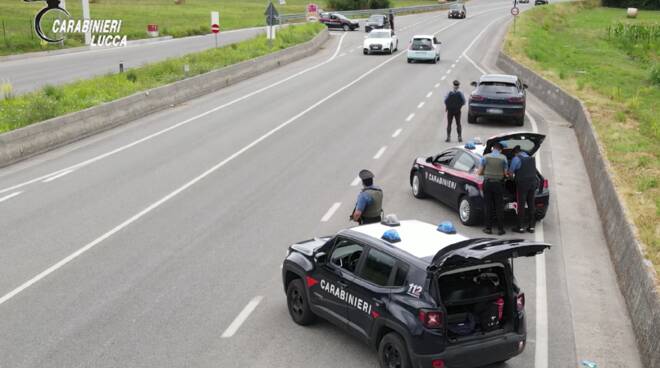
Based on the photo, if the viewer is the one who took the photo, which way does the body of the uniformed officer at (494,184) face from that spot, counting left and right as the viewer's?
facing away from the viewer

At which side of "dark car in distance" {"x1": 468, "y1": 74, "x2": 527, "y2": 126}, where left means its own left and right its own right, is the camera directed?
back

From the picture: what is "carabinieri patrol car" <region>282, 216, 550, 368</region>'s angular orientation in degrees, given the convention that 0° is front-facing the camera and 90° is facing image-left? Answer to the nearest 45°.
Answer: approximately 135°

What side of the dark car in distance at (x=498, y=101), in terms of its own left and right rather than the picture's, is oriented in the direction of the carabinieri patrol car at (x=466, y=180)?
back

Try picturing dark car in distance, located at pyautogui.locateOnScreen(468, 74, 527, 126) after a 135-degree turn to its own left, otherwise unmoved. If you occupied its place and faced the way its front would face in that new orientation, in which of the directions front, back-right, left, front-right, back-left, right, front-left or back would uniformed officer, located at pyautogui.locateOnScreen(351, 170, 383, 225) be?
front-left

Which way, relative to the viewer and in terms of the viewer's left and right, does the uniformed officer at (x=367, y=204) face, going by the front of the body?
facing away from the viewer and to the left of the viewer

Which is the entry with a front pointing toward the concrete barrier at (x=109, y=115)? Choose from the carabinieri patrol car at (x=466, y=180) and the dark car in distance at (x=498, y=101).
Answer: the carabinieri patrol car

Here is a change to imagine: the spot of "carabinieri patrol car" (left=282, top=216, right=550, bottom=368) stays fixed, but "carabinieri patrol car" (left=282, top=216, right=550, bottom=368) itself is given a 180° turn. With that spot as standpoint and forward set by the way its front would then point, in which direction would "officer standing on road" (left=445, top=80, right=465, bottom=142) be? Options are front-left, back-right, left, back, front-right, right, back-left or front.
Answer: back-left

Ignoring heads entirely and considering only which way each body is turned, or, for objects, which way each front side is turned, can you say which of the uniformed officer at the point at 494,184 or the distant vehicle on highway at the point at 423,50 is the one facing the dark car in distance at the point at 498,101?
the uniformed officer

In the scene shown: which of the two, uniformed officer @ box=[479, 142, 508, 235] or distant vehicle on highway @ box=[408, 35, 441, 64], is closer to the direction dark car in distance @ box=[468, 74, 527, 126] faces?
the distant vehicle on highway
